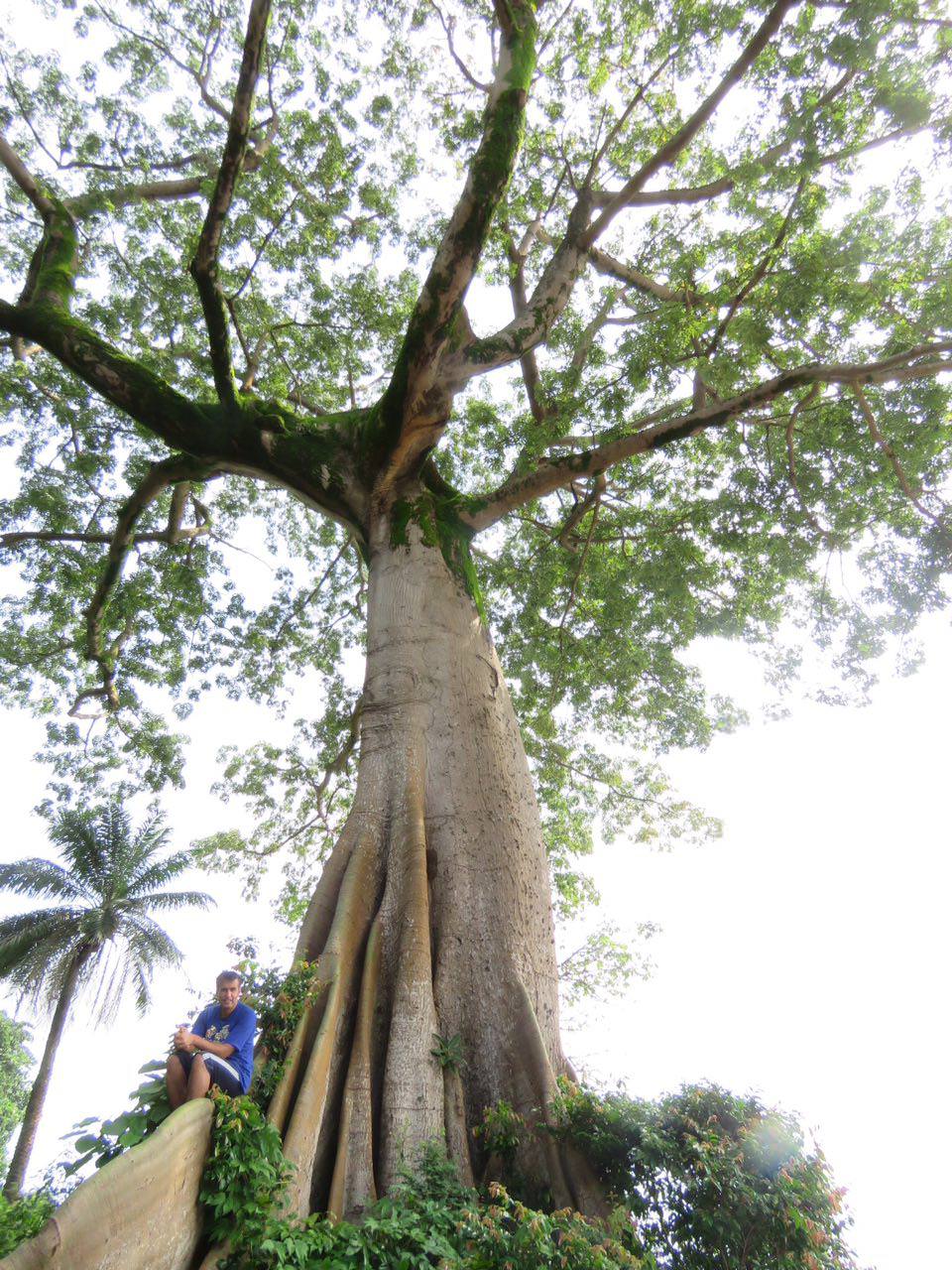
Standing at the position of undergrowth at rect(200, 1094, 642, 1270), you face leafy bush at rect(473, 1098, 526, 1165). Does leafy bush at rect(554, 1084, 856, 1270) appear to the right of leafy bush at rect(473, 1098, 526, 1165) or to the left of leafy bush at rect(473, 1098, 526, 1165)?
right

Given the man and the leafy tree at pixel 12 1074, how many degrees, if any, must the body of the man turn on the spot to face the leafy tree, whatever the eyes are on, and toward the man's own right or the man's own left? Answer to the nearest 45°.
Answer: approximately 135° to the man's own right

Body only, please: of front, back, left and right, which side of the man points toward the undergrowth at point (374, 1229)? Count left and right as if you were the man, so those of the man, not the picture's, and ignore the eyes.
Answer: left

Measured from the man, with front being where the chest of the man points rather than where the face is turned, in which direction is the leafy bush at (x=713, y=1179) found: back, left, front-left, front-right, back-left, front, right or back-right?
back-left

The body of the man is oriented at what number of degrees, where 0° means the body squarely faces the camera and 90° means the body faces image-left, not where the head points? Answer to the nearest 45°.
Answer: approximately 45°

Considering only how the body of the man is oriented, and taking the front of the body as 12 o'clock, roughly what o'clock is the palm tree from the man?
The palm tree is roughly at 4 o'clock from the man.

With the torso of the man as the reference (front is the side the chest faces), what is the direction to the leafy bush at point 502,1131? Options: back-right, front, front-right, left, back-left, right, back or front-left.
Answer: back-left
